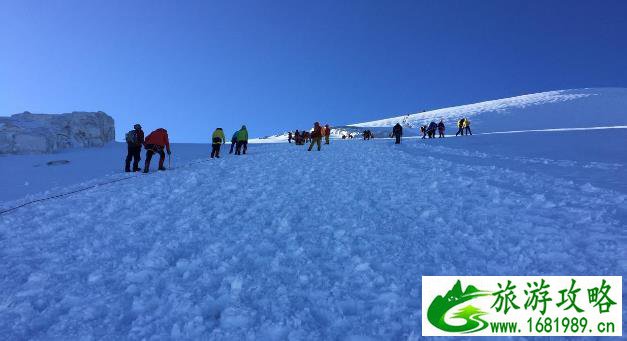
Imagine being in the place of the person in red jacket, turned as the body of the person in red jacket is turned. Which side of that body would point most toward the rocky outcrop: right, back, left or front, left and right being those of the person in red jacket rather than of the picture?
left

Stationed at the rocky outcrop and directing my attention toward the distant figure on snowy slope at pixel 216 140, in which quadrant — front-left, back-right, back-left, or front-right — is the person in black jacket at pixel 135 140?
front-right

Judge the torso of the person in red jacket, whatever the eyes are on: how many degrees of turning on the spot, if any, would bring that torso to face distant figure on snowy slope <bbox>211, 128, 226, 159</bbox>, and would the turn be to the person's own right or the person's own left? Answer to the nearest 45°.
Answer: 0° — they already face them

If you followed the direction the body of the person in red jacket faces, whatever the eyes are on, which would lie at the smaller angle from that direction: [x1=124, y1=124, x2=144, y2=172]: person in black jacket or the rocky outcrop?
the rocky outcrop

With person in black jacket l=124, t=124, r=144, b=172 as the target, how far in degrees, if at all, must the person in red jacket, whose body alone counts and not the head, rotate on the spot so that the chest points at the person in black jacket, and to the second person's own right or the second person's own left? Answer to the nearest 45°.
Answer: approximately 135° to the second person's own left

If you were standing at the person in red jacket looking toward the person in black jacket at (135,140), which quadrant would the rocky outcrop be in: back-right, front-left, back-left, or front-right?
front-right

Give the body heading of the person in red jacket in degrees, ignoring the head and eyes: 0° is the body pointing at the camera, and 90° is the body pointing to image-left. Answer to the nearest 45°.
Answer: approximately 225°

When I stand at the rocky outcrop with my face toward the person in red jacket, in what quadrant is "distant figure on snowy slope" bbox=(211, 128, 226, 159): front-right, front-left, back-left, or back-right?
front-left

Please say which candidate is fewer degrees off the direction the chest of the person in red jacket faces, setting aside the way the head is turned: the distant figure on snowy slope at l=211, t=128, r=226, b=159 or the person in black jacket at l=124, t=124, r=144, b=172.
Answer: the distant figure on snowy slope

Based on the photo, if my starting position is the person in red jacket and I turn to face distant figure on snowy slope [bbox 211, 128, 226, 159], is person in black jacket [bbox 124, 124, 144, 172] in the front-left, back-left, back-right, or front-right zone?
back-left

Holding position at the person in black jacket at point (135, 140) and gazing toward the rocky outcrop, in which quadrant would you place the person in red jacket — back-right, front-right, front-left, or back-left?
back-right
